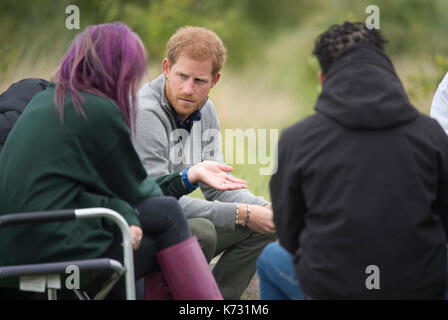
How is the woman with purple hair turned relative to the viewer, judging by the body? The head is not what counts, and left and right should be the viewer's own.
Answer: facing away from the viewer and to the right of the viewer

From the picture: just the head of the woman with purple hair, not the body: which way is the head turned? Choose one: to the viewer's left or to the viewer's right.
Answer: to the viewer's right

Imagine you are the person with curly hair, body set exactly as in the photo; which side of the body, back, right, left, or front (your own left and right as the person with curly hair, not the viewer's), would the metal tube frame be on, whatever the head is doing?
left

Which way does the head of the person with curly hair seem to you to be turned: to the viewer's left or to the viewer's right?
to the viewer's left

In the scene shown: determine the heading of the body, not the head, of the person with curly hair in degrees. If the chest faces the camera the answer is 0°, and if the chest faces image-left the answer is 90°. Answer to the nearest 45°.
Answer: approximately 180°

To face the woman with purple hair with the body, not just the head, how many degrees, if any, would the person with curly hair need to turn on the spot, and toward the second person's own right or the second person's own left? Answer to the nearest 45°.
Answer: approximately 90° to the second person's own left

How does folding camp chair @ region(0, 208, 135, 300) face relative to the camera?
to the viewer's right

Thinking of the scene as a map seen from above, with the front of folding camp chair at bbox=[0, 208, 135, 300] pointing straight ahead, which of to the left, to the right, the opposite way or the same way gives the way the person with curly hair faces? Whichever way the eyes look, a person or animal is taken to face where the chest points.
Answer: to the left

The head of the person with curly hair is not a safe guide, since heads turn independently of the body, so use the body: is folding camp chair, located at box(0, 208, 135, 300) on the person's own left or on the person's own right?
on the person's own left
